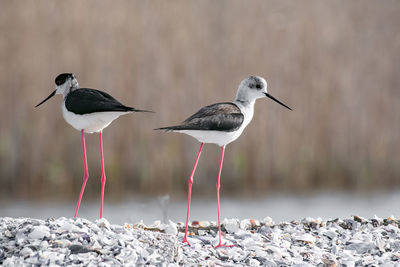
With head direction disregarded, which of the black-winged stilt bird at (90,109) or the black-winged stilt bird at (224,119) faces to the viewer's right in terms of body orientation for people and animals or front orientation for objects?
the black-winged stilt bird at (224,119)

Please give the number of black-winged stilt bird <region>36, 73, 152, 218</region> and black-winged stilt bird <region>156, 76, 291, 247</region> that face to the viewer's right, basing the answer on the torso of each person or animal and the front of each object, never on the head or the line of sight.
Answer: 1

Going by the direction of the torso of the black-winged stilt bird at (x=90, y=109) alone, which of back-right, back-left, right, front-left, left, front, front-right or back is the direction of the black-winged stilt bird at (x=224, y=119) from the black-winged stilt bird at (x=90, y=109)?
back

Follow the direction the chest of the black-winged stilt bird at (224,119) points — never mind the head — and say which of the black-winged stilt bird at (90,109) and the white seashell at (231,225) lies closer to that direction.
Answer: the white seashell

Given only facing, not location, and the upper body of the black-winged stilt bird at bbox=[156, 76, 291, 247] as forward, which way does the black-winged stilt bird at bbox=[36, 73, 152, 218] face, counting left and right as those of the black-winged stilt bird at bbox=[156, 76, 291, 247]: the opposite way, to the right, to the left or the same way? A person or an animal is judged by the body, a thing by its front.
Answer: the opposite way

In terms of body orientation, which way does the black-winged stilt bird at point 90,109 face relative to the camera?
to the viewer's left

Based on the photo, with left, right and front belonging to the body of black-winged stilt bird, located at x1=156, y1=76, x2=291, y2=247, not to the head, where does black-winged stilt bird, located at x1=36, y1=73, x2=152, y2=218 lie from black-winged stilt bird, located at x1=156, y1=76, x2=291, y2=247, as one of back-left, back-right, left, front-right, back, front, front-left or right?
back

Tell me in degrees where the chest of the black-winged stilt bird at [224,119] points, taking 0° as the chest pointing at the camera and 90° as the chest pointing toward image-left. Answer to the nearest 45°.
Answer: approximately 270°
